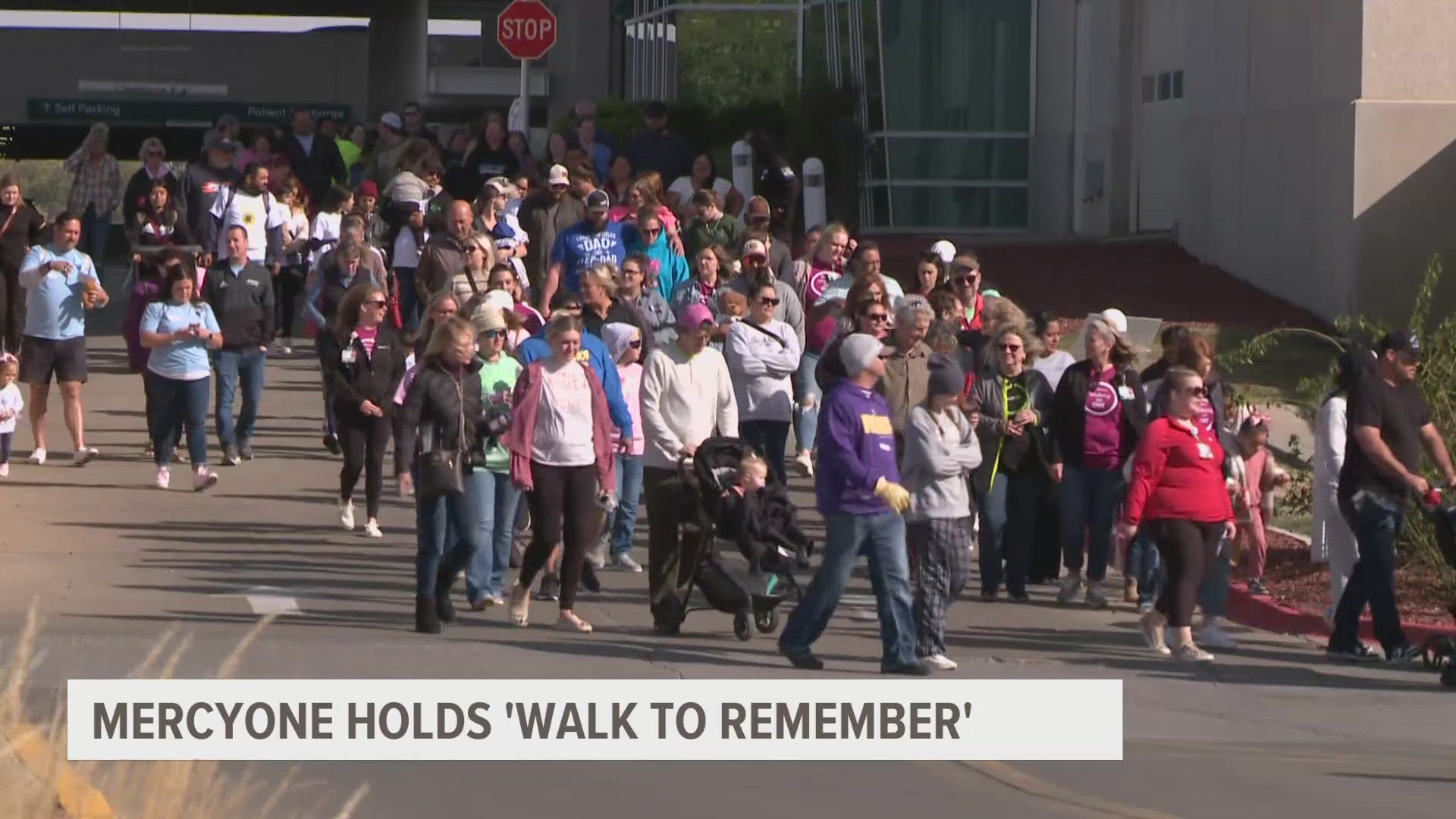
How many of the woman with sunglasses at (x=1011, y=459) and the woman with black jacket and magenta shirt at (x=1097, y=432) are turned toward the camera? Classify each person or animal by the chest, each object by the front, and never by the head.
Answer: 2

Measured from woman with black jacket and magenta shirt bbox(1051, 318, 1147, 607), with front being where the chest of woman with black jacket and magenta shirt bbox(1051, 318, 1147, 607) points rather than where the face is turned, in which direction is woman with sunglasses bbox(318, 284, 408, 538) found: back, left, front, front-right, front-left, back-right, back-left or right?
right

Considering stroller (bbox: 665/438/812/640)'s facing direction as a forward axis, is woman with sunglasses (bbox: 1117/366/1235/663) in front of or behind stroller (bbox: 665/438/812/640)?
in front

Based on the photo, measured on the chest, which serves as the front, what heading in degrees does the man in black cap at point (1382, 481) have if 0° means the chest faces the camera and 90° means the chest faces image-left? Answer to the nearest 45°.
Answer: approximately 315°

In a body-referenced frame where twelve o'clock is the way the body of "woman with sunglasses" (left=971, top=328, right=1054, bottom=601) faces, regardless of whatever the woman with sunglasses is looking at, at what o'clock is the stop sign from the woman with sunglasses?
The stop sign is roughly at 5 o'clock from the woman with sunglasses.

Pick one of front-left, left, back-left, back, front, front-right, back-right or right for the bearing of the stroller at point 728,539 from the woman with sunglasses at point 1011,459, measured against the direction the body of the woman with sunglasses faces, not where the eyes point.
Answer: front-right

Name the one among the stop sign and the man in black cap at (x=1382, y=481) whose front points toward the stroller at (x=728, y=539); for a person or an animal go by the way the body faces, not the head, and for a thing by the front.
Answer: the stop sign

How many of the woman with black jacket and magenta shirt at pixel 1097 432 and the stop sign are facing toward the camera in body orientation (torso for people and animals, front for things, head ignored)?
2

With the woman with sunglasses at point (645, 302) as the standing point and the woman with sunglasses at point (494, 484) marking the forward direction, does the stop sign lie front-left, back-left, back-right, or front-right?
back-right

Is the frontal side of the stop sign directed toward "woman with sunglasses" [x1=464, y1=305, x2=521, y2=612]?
yes
